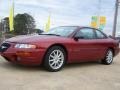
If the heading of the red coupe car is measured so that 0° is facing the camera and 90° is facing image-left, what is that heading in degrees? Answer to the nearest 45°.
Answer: approximately 45°
